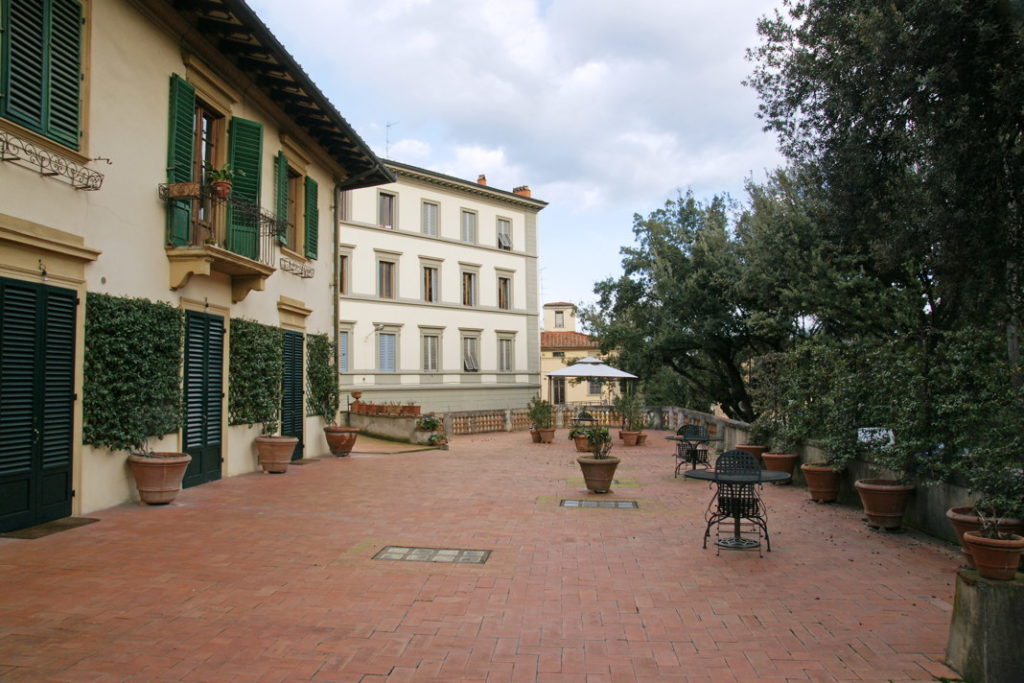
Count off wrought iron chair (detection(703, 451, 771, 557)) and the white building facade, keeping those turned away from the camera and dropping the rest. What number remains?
1

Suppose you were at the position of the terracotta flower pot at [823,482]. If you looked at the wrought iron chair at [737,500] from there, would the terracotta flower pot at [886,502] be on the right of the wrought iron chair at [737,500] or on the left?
left

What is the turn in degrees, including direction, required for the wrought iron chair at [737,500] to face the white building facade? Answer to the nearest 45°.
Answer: approximately 45° to its left

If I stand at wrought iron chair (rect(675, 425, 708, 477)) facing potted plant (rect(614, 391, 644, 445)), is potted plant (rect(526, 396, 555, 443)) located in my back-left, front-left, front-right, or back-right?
front-left

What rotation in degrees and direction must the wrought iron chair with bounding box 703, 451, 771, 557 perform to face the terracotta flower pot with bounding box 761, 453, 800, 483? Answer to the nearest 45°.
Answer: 0° — it already faces it

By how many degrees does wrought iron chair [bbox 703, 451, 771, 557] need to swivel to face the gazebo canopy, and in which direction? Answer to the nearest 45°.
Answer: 0° — it already faces it

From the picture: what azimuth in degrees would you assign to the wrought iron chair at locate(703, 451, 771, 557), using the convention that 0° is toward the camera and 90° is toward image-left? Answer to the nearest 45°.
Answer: approximately 180°

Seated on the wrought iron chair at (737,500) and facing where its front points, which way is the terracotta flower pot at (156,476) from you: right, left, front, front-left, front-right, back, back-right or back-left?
left

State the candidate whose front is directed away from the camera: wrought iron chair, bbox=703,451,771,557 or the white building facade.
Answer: the wrought iron chair

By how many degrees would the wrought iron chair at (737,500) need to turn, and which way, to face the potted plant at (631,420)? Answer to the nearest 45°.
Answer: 0° — it already faces it

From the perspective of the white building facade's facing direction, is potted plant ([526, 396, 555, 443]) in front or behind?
in front

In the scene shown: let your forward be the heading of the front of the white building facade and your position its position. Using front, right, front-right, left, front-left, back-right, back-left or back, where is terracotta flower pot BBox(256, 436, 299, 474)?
front-right

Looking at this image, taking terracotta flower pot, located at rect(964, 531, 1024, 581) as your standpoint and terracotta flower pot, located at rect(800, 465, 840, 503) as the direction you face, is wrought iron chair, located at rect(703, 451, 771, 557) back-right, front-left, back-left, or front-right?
front-left

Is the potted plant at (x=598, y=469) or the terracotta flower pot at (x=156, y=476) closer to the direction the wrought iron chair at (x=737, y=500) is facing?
the potted plant

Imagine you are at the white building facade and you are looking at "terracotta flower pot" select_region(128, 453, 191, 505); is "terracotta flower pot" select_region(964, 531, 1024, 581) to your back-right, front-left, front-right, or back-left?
front-left

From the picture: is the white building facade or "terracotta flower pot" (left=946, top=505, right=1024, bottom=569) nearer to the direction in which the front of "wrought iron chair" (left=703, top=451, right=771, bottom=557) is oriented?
the white building facade

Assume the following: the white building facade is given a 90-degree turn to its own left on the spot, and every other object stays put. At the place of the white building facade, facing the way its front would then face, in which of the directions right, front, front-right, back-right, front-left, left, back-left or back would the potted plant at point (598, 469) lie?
back-right

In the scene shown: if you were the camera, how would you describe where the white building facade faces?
facing the viewer and to the right of the viewer
